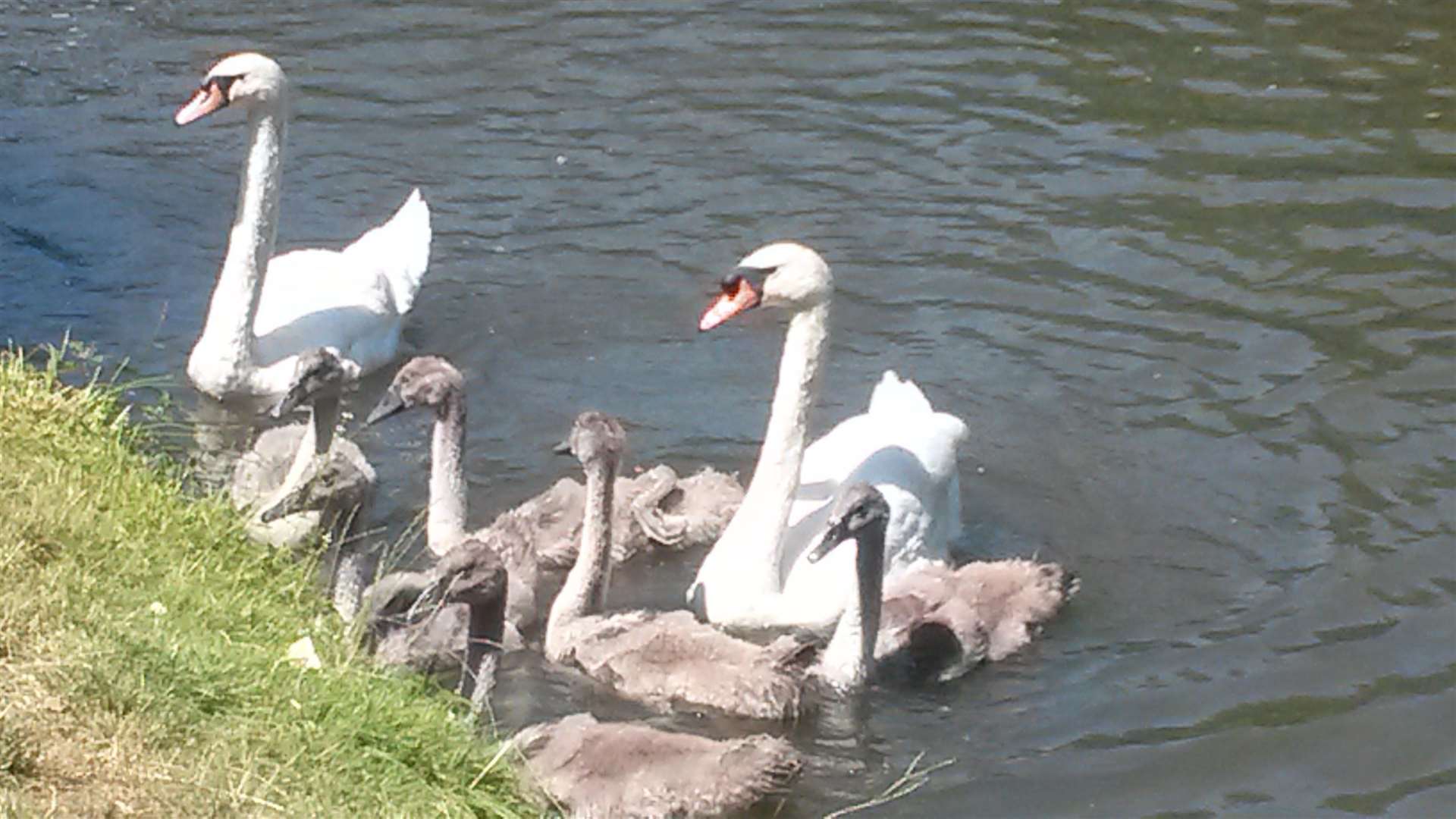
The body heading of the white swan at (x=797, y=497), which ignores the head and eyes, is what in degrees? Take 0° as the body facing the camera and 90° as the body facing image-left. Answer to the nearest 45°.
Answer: approximately 45°

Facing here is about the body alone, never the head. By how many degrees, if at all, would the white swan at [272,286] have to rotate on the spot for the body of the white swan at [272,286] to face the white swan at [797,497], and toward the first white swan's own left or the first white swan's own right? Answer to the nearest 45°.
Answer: approximately 90° to the first white swan's own left

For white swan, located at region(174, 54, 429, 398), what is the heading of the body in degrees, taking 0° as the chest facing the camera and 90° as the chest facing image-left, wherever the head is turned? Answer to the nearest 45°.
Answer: approximately 45°

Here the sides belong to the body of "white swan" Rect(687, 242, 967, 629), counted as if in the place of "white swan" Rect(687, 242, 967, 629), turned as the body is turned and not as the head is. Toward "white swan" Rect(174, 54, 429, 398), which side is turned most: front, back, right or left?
right
